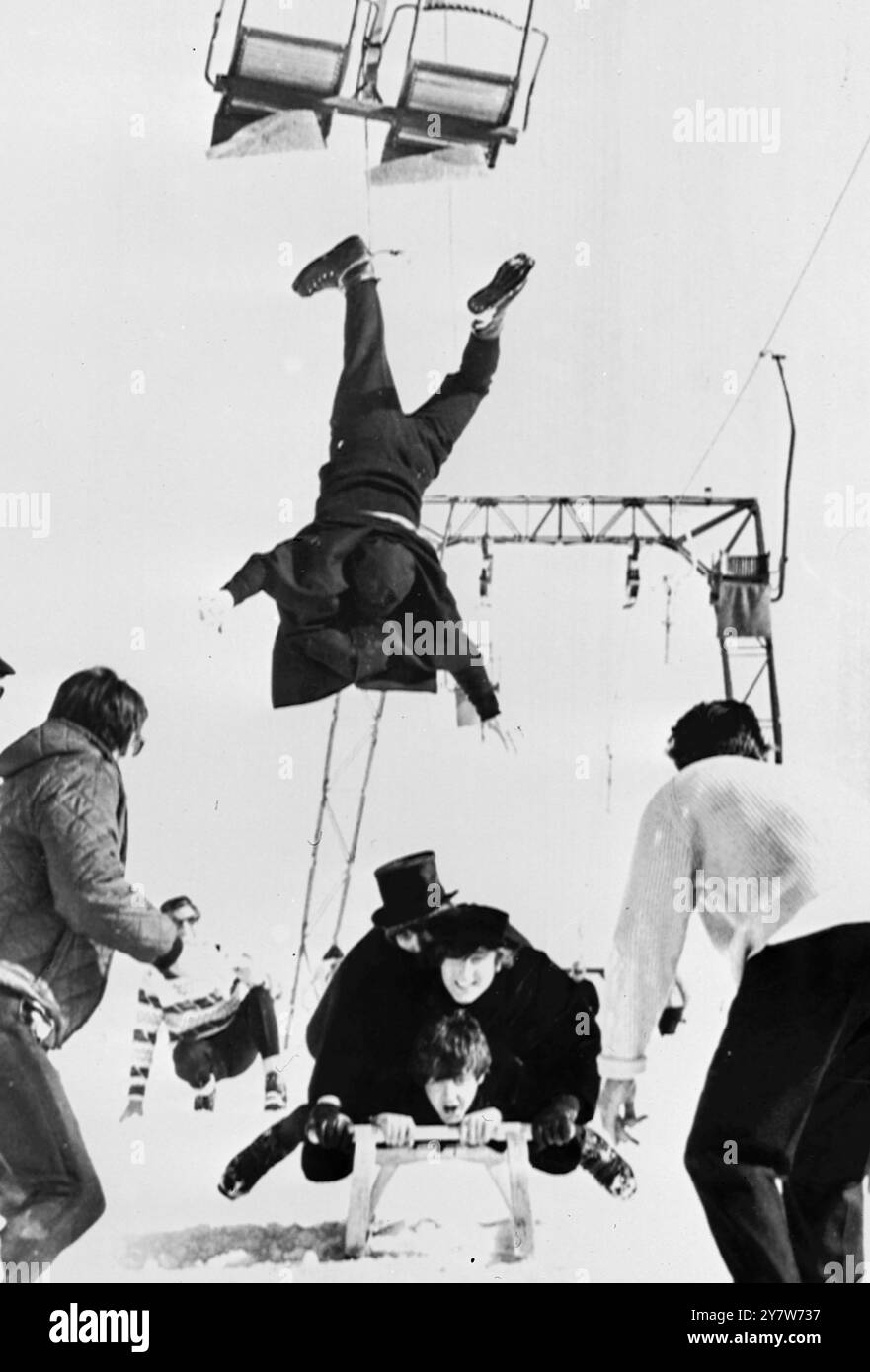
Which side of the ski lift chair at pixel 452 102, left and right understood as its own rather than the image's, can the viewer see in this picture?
front

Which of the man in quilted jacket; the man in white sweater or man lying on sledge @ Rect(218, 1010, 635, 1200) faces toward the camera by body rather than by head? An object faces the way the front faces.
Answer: the man lying on sledge

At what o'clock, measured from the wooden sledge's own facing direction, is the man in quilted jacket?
The man in quilted jacket is roughly at 3 o'clock from the wooden sledge.

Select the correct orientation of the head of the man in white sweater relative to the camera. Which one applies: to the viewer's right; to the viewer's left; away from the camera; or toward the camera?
away from the camera

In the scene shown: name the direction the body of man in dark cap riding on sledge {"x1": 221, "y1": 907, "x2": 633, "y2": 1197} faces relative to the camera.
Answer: toward the camera

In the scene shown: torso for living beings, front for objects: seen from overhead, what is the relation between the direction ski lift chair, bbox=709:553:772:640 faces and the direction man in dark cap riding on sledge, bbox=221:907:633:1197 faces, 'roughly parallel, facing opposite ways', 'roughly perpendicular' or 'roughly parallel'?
roughly parallel

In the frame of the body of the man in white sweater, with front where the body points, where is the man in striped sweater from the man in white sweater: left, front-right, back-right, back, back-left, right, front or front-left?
front-left

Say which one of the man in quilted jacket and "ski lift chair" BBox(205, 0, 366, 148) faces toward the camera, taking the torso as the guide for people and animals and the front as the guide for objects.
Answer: the ski lift chair

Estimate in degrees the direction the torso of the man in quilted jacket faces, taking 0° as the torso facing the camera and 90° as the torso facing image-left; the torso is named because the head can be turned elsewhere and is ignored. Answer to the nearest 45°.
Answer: approximately 225°

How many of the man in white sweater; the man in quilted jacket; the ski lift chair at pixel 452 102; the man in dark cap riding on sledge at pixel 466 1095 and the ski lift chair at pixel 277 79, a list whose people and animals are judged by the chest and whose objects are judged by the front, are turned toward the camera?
3

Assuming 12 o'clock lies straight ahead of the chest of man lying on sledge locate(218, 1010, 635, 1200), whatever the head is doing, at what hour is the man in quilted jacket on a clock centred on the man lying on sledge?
The man in quilted jacket is roughly at 3 o'clock from the man lying on sledge.

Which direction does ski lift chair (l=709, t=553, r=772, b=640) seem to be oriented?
toward the camera
